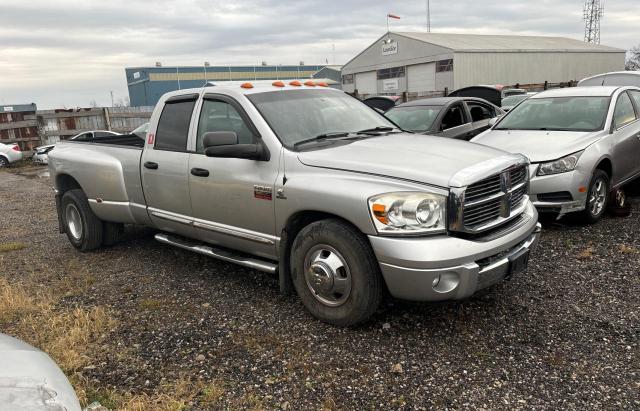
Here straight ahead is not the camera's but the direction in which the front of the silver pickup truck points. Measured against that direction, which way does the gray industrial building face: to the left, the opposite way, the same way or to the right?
to the right

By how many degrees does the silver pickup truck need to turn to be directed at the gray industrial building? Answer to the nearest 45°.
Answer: approximately 135° to its left

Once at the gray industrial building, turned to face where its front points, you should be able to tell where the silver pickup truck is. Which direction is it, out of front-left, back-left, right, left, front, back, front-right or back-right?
front-left

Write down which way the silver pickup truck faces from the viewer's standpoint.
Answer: facing the viewer and to the right of the viewer
